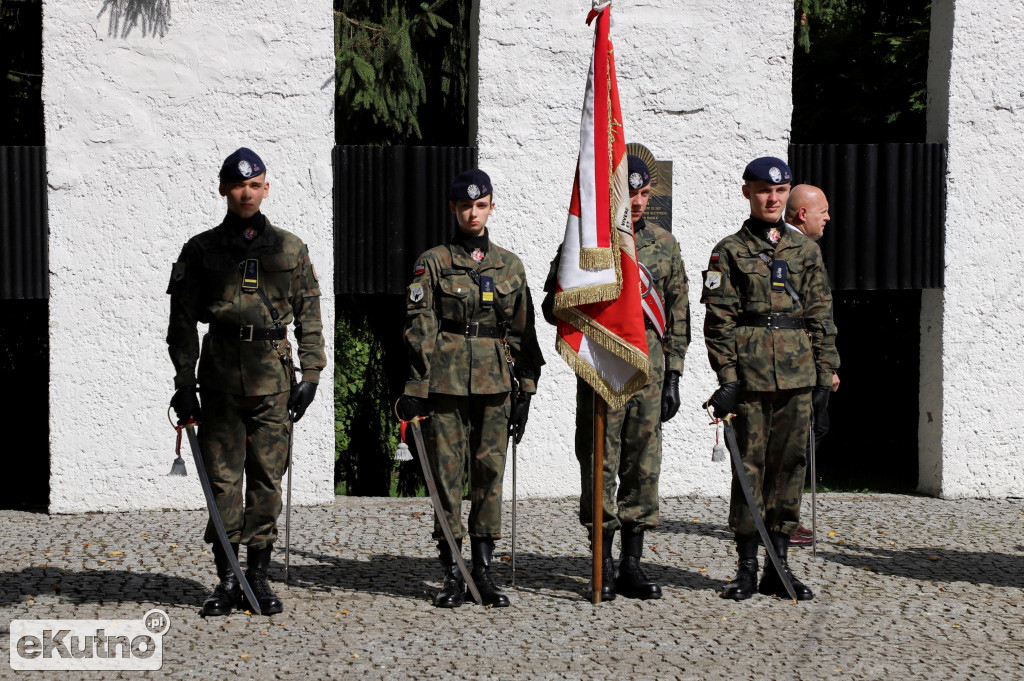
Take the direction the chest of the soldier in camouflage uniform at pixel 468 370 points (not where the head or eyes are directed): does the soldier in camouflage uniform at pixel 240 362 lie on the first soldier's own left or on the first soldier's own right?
on the first soldier's own right

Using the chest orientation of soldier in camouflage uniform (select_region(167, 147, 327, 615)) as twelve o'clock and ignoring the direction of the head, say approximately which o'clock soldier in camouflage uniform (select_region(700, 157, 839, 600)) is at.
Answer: soldier in camouflage uniform (select_region(700, 157, 839, 600)) is roughly at 9 o'clock from soldier in camouflage uniform (select_region(167, 147, 327, 615)).

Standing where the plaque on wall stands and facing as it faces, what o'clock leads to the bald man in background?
The bald man in background is roughly at 11 o'clock from the plaque on wall.

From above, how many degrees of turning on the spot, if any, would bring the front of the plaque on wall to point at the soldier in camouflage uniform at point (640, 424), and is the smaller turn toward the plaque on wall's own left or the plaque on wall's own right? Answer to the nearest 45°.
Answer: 0° — it already faces them

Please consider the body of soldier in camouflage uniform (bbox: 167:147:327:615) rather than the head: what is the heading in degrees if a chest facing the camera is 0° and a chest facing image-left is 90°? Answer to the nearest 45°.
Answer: approximately 0°

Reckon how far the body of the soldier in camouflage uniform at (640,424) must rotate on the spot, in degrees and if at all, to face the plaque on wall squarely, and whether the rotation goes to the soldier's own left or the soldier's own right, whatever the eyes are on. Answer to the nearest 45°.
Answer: approximately 180°

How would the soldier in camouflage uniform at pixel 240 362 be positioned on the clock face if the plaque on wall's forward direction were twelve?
The soldier in camouflage uniform is roughly at 1 o'clock from the plaque on wall.

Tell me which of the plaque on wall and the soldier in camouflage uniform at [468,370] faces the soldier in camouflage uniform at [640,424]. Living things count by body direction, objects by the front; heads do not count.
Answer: the plaque on wall

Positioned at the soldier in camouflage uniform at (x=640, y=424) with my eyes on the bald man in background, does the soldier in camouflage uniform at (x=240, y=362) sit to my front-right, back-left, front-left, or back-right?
back-left

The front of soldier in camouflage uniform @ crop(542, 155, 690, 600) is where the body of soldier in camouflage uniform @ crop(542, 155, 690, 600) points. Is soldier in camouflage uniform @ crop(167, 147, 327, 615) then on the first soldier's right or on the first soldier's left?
on the first soldier's right

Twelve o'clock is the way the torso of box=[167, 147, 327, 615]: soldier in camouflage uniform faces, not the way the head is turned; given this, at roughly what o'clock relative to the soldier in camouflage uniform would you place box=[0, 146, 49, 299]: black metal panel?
The black metal panel is roughly at 5 o'clock from the soldier in camouflage uniform.

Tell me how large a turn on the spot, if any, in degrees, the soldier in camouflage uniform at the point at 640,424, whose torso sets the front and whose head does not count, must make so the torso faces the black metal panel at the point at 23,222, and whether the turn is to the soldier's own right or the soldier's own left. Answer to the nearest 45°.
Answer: approximately 135° to the soldier's own right
